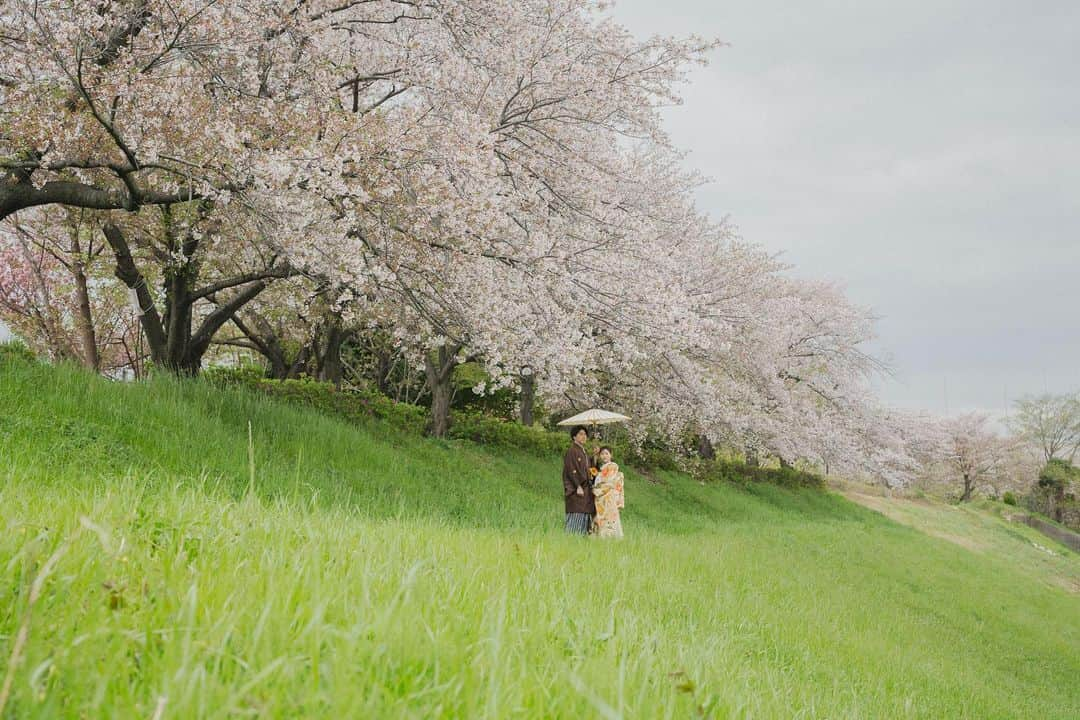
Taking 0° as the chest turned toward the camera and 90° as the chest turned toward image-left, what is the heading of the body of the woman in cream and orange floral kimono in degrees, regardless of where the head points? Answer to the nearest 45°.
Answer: approximately 45°

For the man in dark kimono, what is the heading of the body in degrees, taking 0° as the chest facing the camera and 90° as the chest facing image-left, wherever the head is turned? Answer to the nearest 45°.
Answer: approximately 315°

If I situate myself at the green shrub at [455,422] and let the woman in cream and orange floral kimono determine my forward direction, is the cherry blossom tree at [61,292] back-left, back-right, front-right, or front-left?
back-right
